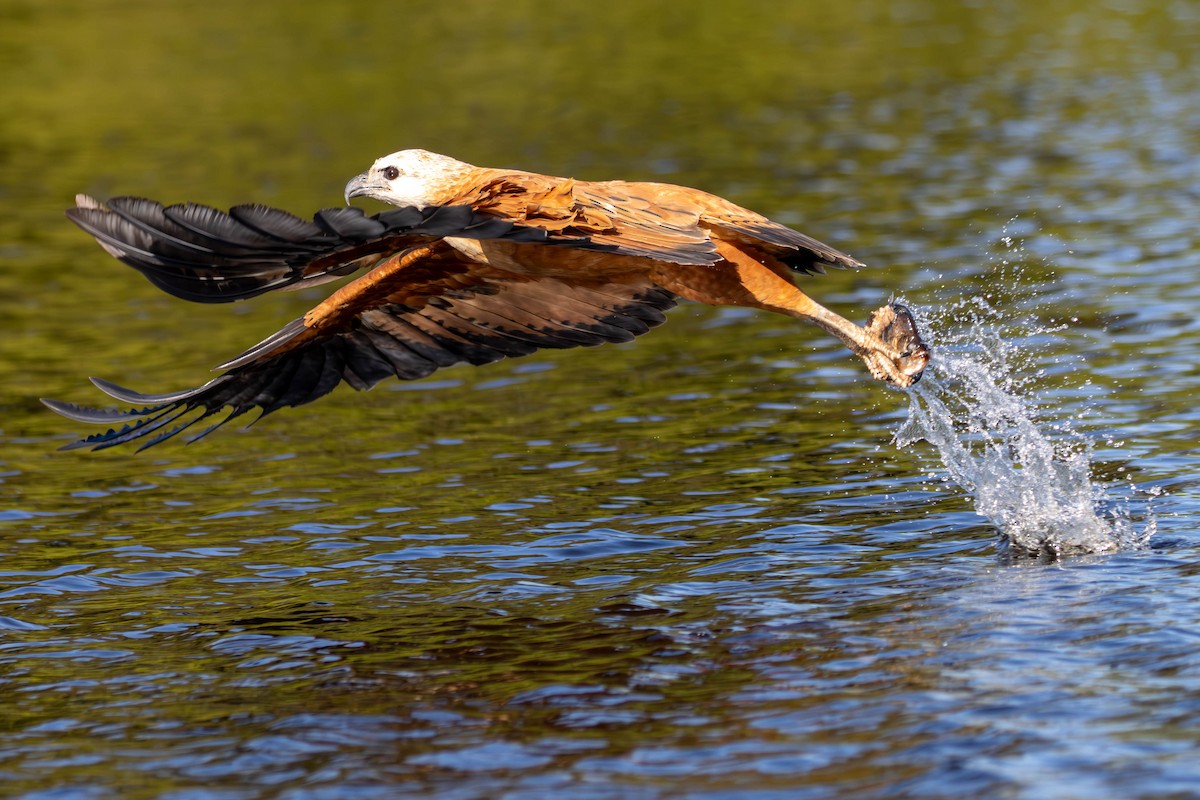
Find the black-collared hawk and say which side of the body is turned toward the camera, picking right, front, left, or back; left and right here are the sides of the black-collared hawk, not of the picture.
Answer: left

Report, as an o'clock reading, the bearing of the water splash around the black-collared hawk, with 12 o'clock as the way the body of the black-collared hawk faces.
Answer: The water splash is roughly at 6 o'clock from the black-collared hawk.
